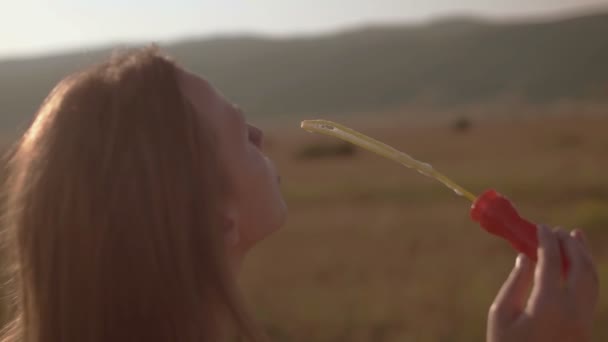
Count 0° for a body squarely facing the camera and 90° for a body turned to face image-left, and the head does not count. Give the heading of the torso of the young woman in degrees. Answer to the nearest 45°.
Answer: approximately 225°

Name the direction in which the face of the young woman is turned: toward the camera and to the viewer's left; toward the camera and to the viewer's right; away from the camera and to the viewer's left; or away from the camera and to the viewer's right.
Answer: away from the camera and to the viewer's right

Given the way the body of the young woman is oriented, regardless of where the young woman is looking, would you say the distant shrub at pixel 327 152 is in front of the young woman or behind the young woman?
in front
